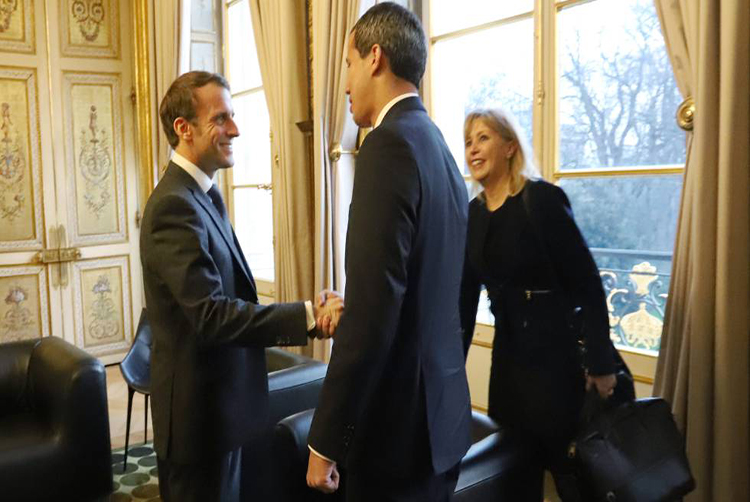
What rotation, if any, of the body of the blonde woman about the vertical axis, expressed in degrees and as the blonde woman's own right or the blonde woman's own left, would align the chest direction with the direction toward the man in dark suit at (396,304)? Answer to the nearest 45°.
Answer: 0° — they already face them

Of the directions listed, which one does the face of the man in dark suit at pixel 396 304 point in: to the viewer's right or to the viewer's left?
to the viewer's left

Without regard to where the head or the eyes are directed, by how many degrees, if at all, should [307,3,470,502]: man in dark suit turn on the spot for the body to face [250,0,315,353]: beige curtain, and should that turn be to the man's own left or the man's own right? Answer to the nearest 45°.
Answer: approximately 45° to the man's own right

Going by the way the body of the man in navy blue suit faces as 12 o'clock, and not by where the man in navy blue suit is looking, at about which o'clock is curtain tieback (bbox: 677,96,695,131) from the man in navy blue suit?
The curtain tieback is roughly at 12 o'clock from the man in navy blue suit.

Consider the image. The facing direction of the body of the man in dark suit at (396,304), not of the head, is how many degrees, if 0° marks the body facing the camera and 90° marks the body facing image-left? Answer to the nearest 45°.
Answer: approximately 135°

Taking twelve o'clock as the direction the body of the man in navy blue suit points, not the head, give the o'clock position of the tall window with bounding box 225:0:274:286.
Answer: The tall window is roughly at 9 o'clock from the man in navy blue suit.

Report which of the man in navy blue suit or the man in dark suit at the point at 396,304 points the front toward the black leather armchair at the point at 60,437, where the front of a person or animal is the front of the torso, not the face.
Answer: the man in dark suit

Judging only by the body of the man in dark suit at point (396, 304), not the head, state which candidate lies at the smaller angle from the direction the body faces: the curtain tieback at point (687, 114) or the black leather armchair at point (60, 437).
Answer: the black leather armchair

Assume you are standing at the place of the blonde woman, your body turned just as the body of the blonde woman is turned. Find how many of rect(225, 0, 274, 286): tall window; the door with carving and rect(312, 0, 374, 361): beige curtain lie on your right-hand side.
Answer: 3

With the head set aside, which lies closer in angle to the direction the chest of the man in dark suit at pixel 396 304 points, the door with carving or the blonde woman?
the door with carving

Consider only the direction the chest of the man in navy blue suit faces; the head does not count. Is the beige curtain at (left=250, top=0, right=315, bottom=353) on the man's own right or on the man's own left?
on the man's own left

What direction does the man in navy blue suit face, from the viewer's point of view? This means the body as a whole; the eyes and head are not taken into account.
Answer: to the viewer's right

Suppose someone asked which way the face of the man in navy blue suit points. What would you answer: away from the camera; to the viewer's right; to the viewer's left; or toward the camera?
to the viewer's right

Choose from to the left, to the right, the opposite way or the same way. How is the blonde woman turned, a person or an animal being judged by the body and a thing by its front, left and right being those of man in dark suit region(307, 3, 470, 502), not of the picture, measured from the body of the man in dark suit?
to the left
